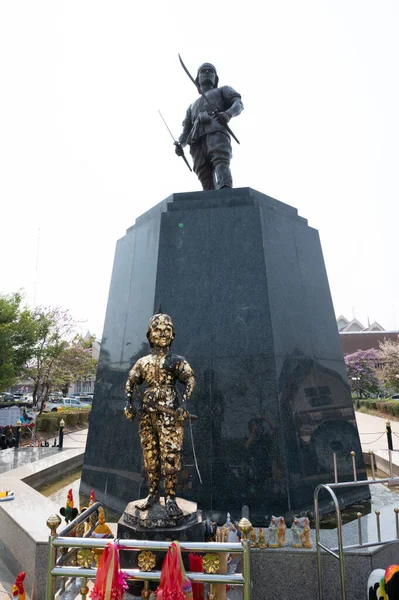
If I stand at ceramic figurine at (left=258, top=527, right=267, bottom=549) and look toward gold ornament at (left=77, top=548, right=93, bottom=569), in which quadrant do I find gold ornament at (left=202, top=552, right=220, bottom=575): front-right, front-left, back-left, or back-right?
front-left

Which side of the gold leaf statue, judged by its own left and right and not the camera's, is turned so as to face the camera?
front

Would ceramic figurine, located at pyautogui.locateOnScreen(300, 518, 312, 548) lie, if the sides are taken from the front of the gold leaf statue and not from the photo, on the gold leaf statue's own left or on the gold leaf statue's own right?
on the gold leaf statue's own left

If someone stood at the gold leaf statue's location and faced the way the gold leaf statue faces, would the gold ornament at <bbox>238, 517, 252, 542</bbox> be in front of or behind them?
in front

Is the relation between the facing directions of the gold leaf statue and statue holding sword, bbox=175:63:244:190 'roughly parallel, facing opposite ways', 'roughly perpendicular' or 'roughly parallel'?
roughly parallel

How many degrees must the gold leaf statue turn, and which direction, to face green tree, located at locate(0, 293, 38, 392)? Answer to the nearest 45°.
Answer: approximately 135° to its right

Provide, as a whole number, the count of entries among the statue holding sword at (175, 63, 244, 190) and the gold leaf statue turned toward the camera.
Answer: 2
